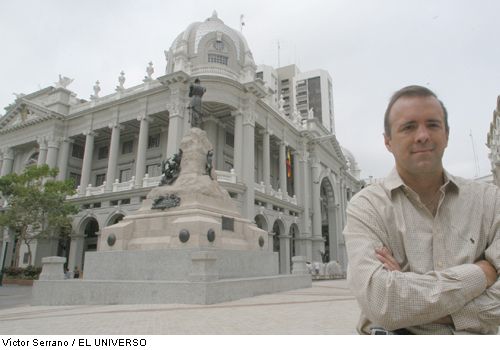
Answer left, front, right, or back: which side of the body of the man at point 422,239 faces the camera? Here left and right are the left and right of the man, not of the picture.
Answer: front

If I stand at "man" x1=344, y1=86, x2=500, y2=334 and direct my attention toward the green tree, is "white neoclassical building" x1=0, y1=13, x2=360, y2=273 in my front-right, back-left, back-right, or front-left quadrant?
front-right

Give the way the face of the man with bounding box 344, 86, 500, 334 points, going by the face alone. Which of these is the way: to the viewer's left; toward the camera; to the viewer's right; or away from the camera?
toward the camera

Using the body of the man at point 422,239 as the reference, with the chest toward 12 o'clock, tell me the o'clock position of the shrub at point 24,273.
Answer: The shrub is roughly at 4 o'clock from the man.

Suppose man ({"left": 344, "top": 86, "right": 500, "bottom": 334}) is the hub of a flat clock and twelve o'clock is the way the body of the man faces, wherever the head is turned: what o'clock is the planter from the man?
The planter is roughly at 4 o'clock from the man.

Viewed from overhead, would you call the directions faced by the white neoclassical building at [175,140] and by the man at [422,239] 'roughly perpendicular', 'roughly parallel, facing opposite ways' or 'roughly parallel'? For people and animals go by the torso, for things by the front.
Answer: roughly parallel

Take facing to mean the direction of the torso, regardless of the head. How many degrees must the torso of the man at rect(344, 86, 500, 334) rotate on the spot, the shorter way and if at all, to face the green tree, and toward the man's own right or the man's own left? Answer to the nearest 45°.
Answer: approximately 135° to the man's own right
